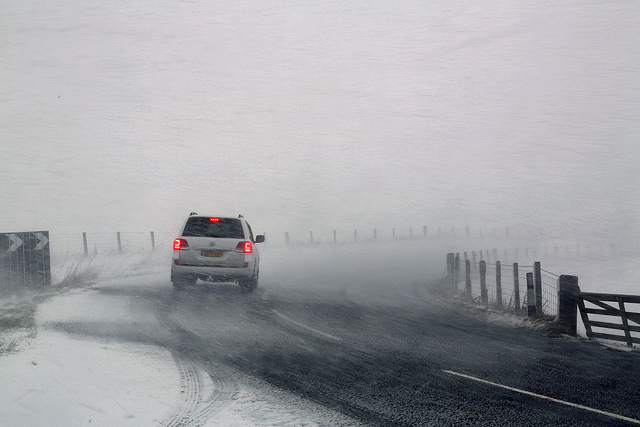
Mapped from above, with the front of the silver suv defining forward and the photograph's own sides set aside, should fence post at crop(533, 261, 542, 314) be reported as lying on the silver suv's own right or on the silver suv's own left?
on the silver suv's own right

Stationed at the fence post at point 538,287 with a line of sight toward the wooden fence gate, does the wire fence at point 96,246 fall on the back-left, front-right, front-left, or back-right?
back-right

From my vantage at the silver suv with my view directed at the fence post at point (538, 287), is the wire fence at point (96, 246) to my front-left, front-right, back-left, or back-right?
back-left

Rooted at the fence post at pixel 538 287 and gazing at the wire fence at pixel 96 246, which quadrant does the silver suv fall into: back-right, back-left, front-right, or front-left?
front-left

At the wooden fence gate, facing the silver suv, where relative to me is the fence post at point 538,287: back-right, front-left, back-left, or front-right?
front-right

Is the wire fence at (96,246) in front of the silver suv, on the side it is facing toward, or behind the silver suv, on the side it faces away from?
in front

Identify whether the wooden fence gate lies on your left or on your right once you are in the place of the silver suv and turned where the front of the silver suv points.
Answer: on your right

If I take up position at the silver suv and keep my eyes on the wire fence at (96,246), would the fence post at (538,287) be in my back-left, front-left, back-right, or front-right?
back-right

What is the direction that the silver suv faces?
away from the camera
